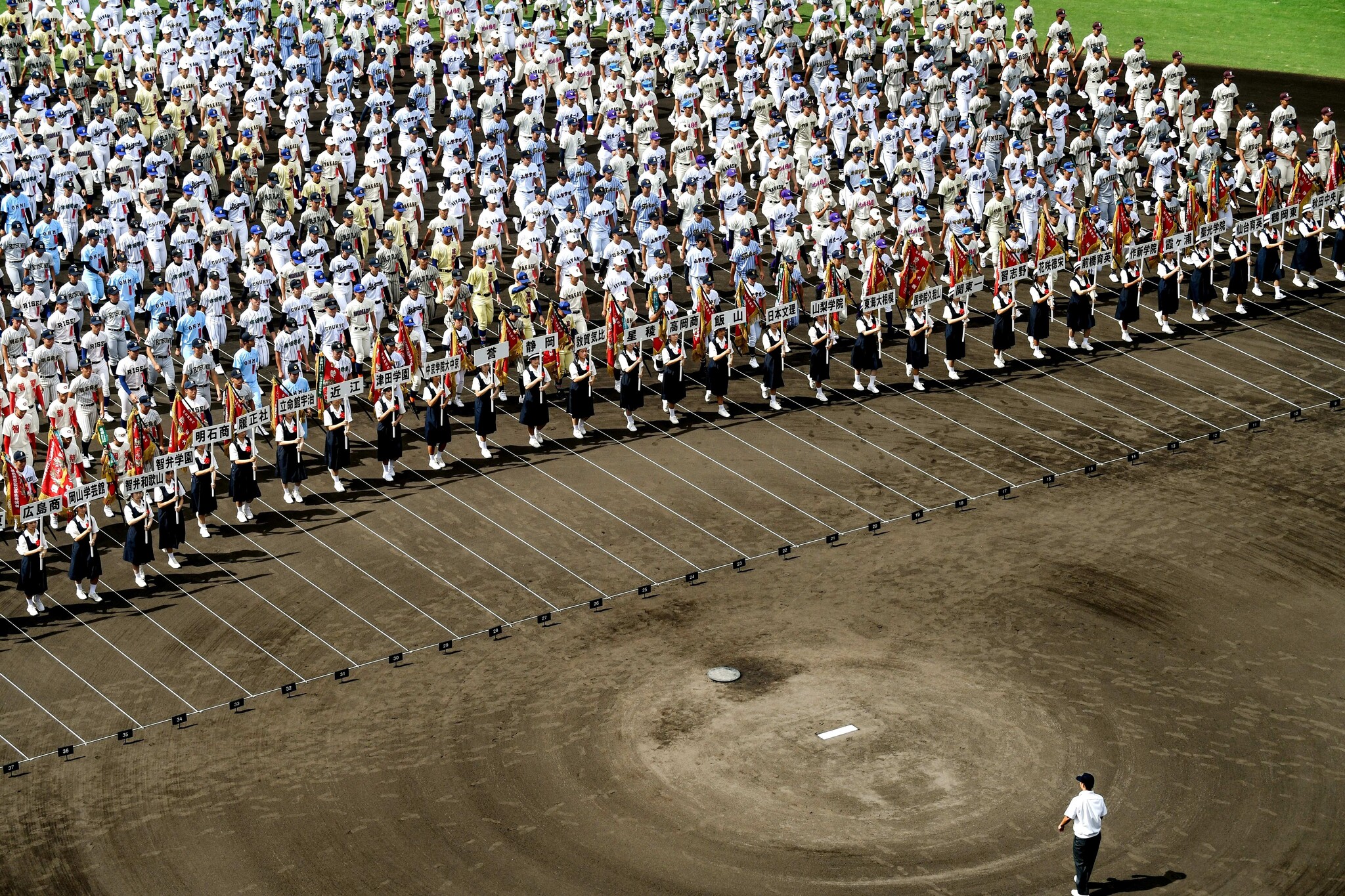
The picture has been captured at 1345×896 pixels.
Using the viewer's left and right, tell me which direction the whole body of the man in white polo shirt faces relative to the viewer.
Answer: facing away from the viewer and to the left of the viewer
